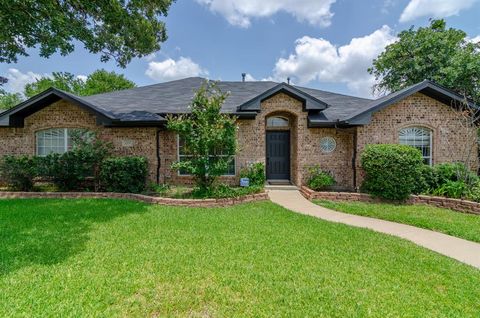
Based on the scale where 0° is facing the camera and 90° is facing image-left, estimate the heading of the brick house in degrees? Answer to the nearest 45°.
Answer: approximately 0°

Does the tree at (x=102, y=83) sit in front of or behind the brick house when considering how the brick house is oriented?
behind

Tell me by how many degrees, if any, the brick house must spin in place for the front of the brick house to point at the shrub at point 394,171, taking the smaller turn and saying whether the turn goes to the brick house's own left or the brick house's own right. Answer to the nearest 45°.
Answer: approximately 45° to the brick house's own left

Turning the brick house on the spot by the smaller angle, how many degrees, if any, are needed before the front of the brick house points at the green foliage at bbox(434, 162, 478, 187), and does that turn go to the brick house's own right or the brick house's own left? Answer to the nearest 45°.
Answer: approximately 90° to the brick house's own left

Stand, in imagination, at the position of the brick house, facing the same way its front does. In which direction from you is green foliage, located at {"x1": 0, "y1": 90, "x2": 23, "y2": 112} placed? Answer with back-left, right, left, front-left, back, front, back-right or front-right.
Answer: back-right

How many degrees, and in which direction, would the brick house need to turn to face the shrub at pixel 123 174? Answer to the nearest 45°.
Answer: approximately 90° to its right

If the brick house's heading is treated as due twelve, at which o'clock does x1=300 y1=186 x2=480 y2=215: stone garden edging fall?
The stone garden edging is roughly at 10 o'clock from the brick house.

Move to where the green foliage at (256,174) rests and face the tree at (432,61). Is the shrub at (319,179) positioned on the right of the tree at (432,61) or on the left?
right

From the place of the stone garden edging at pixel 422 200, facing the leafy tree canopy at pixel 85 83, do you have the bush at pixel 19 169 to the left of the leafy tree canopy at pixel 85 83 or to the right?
left

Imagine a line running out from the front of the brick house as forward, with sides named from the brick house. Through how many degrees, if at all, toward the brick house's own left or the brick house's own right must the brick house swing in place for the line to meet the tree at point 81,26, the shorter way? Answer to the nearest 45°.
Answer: approximately 90° to the brick house's own right
